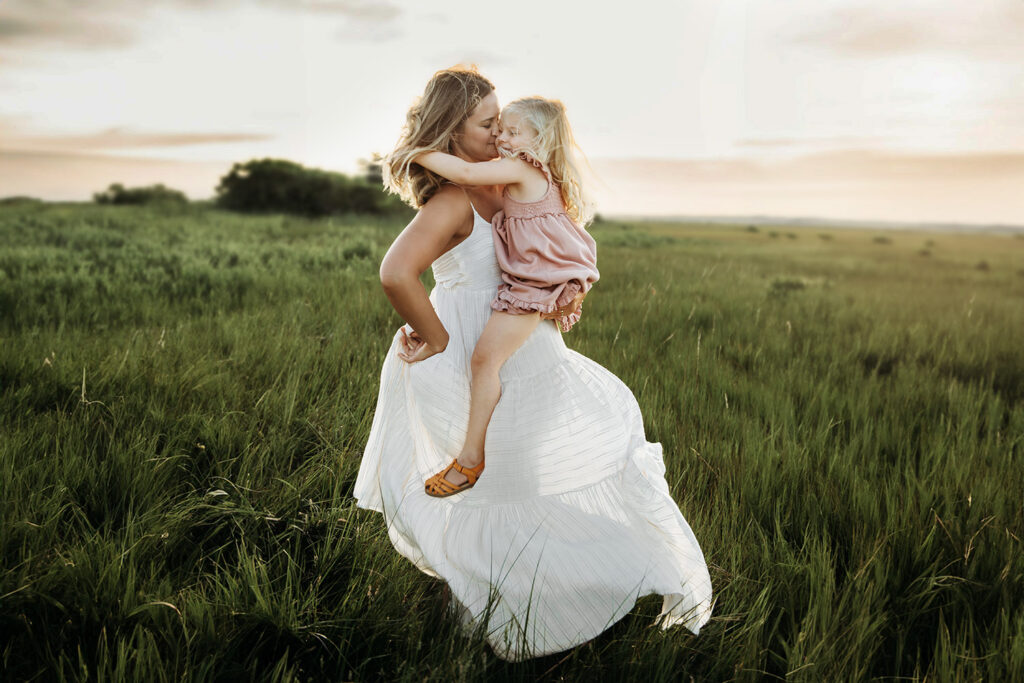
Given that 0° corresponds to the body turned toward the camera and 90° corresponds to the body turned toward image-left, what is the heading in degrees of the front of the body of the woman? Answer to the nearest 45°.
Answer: approximately 270°

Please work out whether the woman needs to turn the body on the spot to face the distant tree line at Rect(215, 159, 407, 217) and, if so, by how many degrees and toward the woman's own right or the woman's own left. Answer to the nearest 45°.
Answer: approximately 90° to the woman's own left

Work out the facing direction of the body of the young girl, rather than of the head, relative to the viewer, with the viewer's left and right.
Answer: facing to the left of the viewer

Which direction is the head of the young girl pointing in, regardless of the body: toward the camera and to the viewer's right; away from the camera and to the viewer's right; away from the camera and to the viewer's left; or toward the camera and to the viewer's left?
toward the camera and to the viewer's left
